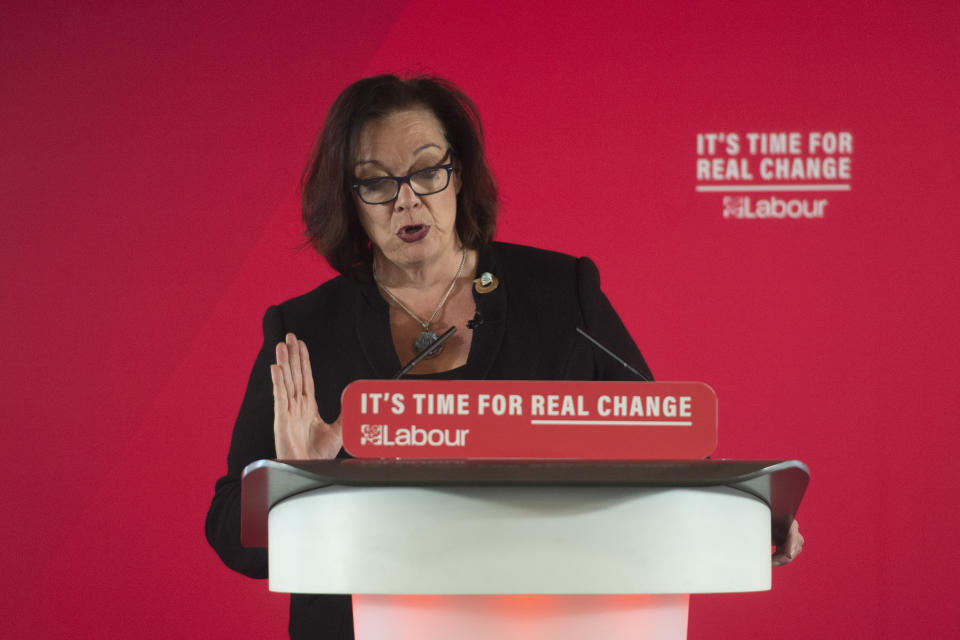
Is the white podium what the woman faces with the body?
yes

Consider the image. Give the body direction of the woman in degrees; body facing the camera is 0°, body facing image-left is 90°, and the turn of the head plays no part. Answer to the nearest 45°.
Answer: approximately 0°
